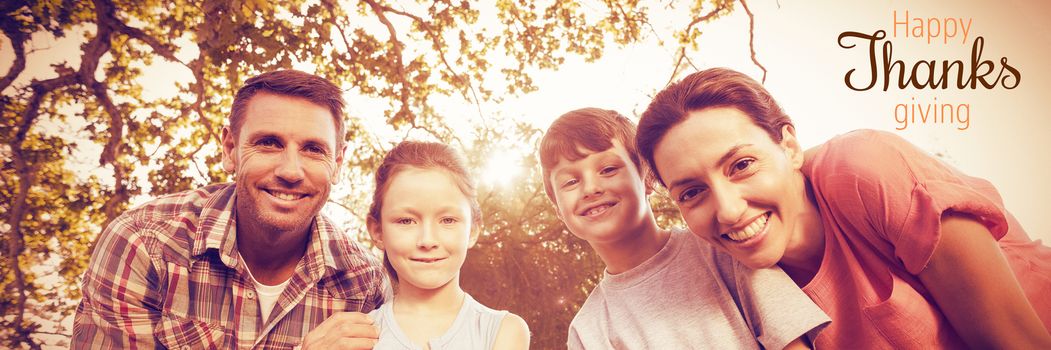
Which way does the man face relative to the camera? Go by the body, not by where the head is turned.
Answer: toward the camera

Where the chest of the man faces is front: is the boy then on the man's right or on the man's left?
on the man's left

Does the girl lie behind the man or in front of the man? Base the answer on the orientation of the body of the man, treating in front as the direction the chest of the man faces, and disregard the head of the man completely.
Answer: in front

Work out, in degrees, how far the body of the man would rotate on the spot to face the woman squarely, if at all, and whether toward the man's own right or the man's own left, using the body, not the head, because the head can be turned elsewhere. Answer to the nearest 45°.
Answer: approximately 45° to the man's own left

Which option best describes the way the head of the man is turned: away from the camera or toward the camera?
toward the camera

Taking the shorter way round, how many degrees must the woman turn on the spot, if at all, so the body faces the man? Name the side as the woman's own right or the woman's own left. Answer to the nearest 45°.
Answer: approximately 45° to the woman's own right

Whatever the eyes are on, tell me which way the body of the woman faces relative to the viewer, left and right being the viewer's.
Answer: facing the viewer and to the left of the viewer

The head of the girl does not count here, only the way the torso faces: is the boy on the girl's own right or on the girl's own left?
on the girl's own left

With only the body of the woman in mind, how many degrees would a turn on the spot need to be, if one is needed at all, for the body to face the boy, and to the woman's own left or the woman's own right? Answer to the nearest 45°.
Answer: approximately 45° to the woman's own right

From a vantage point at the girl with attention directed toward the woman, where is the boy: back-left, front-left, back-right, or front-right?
front-left

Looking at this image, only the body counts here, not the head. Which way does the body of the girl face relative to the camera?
toward the camera

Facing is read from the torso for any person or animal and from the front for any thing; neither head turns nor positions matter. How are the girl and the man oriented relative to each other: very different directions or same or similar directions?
same or similar directions

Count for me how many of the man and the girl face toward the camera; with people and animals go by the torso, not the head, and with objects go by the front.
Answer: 2
